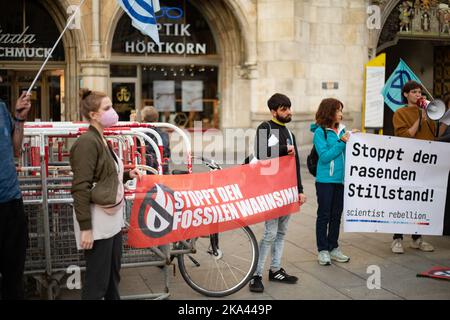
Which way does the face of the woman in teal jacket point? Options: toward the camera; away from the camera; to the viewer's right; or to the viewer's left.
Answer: to the viewer's right

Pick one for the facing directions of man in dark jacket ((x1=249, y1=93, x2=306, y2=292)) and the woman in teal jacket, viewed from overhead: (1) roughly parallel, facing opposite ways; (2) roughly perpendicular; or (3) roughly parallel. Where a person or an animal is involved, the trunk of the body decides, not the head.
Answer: roughly parallel

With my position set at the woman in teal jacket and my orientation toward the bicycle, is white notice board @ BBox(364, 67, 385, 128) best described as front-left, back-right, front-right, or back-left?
back-right

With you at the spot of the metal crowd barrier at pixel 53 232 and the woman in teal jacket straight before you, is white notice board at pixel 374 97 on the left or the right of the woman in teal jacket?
left

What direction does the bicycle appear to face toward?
to the viewer's right

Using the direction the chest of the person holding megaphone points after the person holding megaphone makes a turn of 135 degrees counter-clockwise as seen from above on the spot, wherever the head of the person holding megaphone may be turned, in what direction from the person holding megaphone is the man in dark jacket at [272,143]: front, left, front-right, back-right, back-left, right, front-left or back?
back-left

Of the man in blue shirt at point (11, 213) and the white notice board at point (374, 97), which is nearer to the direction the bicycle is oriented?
the white notice board

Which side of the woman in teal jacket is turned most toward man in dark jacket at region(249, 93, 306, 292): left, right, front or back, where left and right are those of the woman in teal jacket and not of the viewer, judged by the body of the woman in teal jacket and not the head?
right

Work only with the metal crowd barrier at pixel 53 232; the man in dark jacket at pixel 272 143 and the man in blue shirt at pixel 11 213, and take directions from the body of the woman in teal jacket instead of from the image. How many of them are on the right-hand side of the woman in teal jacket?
3

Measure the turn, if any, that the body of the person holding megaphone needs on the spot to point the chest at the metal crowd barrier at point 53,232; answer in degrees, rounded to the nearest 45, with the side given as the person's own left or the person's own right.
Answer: approximately 90° to the person's own right

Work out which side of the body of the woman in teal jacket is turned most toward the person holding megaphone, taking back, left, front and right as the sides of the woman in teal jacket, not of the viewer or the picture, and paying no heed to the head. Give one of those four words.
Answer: left

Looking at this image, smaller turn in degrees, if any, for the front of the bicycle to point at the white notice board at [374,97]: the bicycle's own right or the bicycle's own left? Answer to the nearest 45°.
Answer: approximately 45° to the bicycle's own left
